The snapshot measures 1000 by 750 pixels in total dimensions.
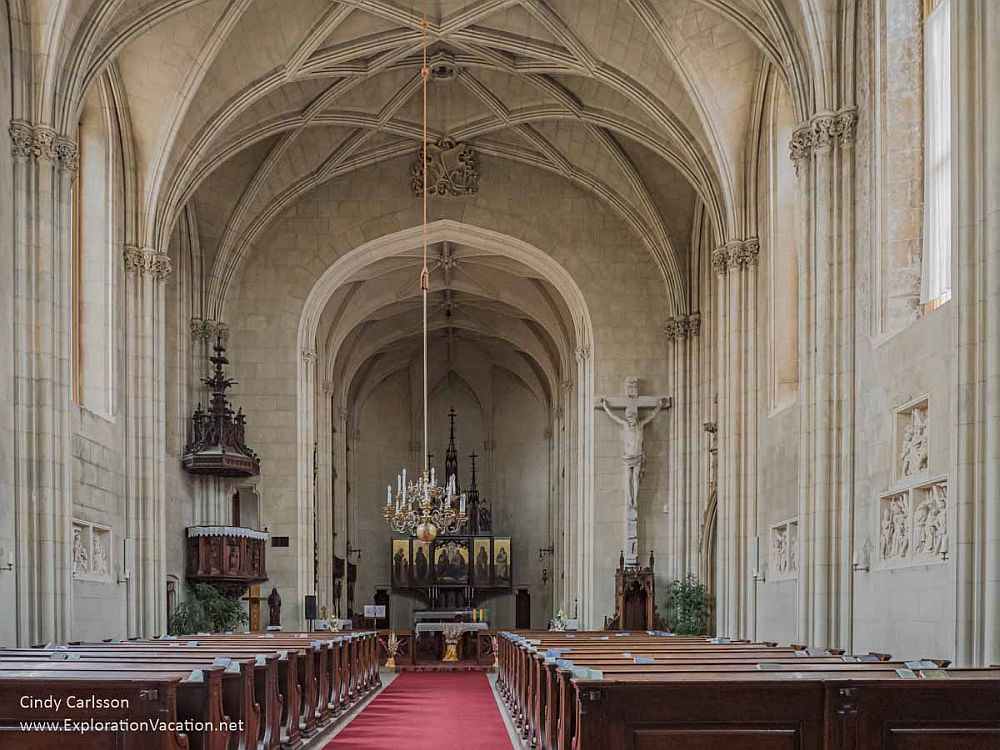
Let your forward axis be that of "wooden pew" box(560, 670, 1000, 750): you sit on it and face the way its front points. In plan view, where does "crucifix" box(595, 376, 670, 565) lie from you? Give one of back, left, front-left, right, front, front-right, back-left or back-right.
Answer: front

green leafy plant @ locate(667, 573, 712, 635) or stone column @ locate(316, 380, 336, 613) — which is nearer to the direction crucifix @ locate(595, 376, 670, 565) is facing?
the green leafy plant

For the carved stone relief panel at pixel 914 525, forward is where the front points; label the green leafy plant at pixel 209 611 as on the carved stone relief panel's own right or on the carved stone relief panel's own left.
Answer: on the carved stone relief panel's own right

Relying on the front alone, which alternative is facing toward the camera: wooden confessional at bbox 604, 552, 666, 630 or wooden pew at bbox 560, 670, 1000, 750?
the wooden confessional

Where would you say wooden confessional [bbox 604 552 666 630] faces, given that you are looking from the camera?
facing the viewer

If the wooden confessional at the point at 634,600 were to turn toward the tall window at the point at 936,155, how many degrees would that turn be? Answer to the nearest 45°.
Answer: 0° — it already faces it

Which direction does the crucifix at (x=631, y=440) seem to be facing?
toward the camera

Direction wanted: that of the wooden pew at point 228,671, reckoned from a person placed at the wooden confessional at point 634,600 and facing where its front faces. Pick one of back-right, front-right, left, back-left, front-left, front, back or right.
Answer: front

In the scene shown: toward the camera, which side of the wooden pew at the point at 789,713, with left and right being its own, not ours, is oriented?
back

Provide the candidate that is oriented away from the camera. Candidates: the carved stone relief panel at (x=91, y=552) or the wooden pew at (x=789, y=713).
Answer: the wooden pew

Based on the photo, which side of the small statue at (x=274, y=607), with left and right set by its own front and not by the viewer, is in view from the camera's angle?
front

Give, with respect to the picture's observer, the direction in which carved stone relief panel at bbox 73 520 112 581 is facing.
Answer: facing the viewer and to the right of the viewer

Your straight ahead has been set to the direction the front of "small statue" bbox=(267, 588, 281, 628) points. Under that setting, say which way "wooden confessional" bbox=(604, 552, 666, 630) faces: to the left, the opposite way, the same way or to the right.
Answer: the same way

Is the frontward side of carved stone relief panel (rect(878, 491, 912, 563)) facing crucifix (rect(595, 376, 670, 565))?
no

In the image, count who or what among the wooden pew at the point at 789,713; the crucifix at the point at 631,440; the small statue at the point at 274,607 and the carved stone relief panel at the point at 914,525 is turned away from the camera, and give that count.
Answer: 1

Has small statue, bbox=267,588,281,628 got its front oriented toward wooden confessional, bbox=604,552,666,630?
no
